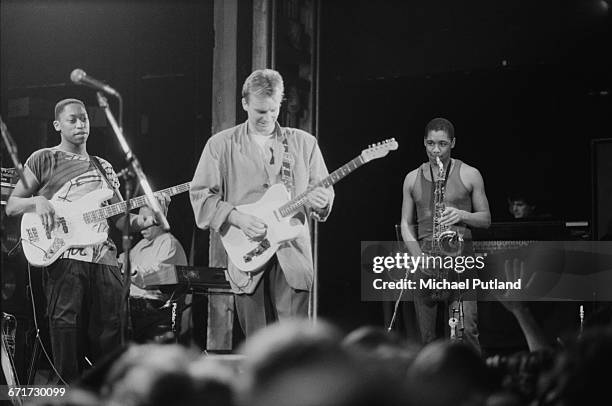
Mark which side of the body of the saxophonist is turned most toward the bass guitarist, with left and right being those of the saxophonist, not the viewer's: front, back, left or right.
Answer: right

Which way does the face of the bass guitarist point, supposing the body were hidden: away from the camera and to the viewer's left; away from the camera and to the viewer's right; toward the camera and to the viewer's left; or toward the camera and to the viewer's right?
toward the camera and to the viewer's right

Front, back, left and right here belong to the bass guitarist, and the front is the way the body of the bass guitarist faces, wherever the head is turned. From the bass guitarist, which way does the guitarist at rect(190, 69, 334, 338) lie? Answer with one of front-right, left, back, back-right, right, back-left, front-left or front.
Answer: front-left

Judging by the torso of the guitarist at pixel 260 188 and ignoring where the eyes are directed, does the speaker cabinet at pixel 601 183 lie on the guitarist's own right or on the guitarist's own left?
on the guitarist's own left

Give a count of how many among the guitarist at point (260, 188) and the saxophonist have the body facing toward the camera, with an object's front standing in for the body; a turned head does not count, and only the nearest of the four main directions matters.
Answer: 2

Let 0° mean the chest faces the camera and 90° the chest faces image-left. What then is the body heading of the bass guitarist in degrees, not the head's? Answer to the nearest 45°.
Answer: approximately 315°
